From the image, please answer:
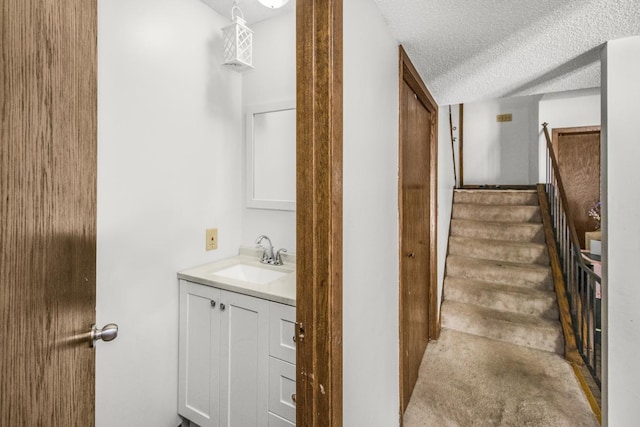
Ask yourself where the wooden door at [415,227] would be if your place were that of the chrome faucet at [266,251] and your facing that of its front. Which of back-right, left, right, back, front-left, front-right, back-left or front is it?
back-left

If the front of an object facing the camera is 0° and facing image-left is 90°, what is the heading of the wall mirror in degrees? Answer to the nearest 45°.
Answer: approximately 45°

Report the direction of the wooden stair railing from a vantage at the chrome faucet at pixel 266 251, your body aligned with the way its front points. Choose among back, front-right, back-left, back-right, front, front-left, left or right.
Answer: back-left

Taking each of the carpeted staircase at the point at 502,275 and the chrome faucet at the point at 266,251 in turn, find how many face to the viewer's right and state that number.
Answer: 0

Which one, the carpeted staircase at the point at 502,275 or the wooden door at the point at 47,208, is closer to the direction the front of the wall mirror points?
the wooden door

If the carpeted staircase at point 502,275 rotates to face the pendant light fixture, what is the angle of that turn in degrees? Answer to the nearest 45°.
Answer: approximately 45° to its right

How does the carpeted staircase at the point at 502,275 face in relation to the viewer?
toward the camera

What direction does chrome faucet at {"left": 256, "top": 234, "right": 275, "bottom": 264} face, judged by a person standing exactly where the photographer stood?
facing the viewer and to the left of the viewer

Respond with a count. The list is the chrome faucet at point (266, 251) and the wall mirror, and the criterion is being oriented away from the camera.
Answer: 0
